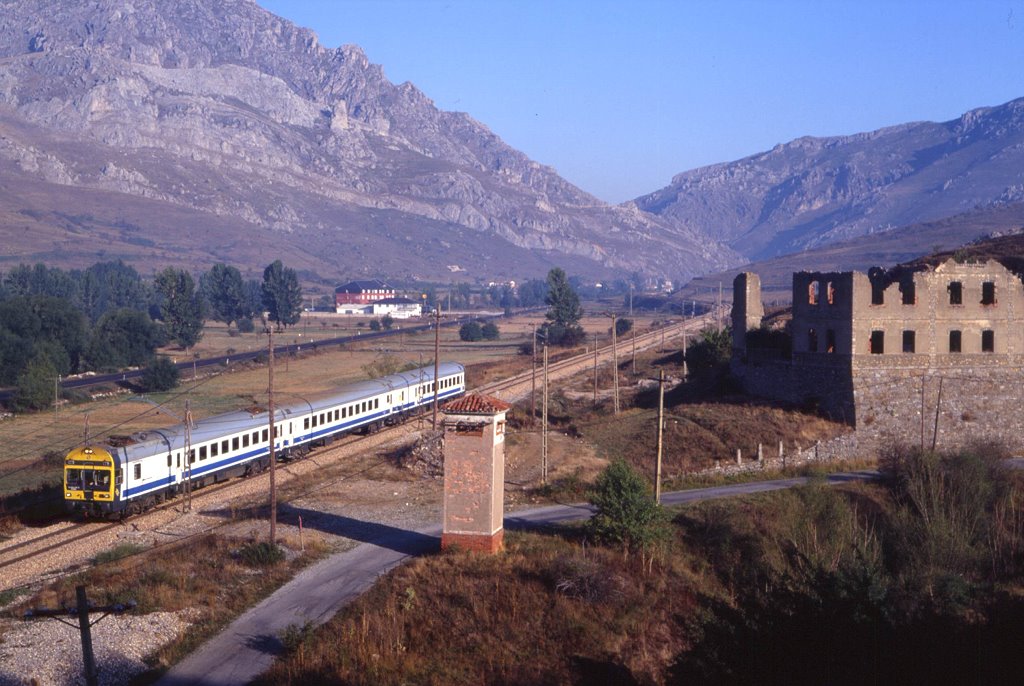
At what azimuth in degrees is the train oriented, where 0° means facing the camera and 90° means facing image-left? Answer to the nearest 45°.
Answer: approximately 45°

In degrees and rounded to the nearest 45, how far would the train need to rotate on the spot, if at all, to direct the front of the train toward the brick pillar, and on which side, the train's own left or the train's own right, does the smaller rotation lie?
approximately 90° to the train's own left

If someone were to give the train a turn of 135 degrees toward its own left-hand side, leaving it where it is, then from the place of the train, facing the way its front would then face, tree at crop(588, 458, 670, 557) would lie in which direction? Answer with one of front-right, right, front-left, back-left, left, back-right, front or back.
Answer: front-right

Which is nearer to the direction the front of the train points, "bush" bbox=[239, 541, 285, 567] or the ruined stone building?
the bush

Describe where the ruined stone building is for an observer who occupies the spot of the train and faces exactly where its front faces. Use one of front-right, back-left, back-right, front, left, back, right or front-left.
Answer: back-left

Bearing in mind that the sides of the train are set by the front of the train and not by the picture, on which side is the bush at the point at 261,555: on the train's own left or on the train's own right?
on the train's own left

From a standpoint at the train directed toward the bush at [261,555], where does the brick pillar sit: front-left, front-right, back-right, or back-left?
front-left
